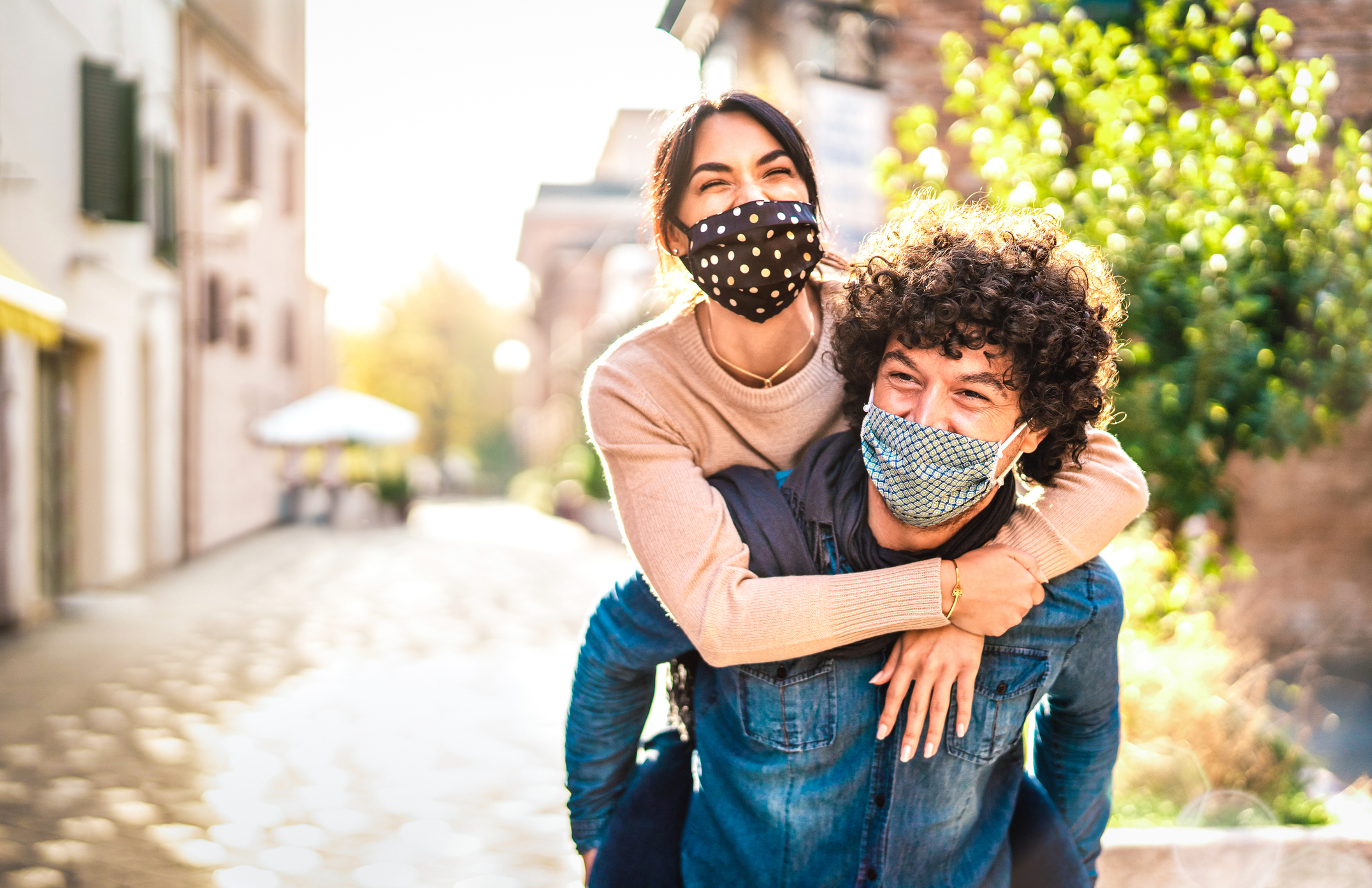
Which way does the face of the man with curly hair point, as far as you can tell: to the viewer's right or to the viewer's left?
to the viewer's left

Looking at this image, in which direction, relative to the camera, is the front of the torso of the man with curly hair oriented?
toward the camera

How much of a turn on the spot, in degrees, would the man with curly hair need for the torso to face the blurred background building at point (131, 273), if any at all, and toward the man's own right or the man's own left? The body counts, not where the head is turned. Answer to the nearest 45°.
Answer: approximately 135° to the man's own right

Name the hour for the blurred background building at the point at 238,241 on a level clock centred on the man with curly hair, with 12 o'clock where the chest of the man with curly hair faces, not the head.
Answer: The blurred background building is roughly at 5 o'clock from the man with curly hair.

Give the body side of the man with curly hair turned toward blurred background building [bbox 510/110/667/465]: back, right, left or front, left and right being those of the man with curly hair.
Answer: back

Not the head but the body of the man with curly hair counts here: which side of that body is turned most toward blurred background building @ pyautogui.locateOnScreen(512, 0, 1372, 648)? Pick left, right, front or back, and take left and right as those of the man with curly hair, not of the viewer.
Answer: back
